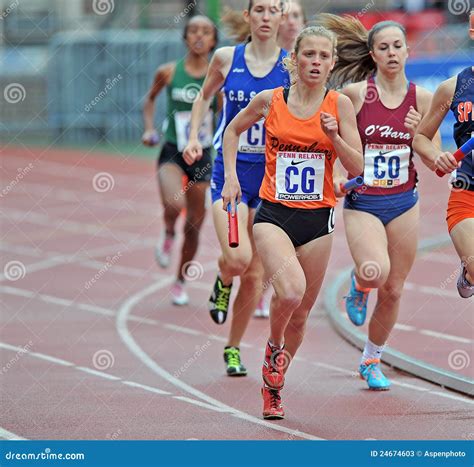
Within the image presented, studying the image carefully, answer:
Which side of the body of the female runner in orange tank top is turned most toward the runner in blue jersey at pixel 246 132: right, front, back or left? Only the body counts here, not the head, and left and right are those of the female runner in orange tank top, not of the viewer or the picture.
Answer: back

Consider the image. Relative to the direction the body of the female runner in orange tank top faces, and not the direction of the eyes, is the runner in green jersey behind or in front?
behind

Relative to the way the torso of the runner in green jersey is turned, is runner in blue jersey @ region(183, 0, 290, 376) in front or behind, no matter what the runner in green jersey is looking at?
in front

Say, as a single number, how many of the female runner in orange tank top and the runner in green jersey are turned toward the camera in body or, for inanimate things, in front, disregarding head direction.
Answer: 2

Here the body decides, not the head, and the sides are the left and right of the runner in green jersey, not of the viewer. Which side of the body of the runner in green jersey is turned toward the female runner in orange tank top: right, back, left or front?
front
